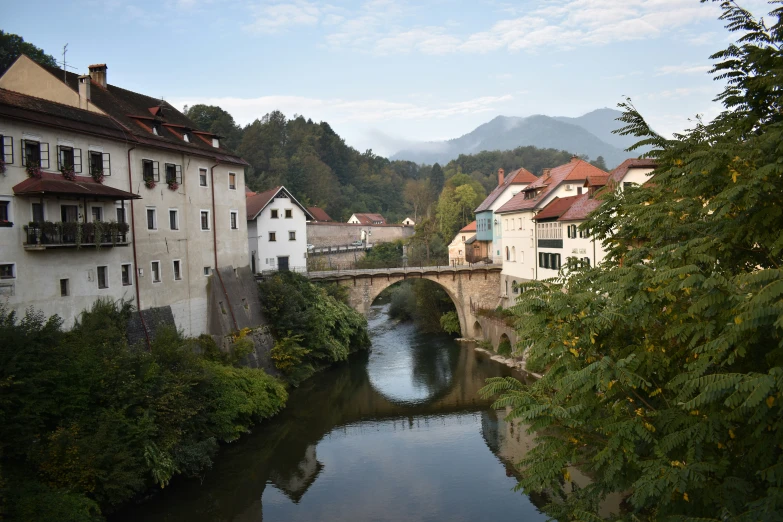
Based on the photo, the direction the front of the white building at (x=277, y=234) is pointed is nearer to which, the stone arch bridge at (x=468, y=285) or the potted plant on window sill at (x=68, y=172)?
the potted plant on window sill

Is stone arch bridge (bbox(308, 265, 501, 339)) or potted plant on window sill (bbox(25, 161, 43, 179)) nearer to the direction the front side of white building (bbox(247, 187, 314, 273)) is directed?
the potted plant on window sill

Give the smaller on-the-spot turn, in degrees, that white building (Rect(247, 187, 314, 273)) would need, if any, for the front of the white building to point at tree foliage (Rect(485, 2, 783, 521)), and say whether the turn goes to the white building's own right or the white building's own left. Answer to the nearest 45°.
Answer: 0° — it already faces it

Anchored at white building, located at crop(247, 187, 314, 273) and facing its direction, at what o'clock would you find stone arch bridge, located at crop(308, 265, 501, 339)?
The stone arch bridge is roughly at 9 o'clock from the white building.

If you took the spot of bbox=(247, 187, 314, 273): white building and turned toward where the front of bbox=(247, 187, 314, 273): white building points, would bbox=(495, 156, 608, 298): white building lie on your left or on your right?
on your left

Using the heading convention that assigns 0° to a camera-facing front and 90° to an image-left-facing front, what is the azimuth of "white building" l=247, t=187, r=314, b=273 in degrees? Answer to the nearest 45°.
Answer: approximately 0°

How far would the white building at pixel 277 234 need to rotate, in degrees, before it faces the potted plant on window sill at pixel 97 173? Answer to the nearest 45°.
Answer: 0° — it already faces it

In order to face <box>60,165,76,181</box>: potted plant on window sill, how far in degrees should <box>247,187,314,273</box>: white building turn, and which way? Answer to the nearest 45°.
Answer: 0° — it already faces it

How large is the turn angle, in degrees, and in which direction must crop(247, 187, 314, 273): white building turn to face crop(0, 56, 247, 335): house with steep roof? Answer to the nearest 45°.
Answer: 0° — it already faces it

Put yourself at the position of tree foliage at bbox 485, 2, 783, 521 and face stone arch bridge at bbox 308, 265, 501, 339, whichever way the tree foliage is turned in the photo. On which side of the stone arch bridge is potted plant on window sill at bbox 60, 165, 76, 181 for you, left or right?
left

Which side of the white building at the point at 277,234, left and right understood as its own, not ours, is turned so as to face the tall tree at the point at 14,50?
right

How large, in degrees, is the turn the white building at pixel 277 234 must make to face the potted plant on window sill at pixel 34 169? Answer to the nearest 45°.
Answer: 0° — it already faces it
